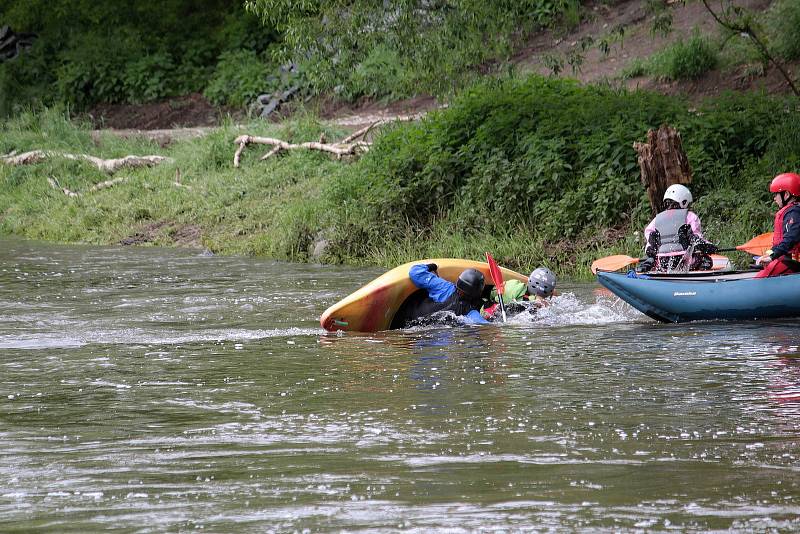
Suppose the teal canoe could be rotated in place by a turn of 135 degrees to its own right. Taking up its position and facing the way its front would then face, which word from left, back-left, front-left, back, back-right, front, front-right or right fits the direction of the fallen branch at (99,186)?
left

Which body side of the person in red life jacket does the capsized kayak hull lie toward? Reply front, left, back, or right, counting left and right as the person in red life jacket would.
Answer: front

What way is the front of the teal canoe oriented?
to the viewer's left

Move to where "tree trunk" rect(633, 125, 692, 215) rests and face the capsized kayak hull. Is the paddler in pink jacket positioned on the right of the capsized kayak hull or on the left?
left

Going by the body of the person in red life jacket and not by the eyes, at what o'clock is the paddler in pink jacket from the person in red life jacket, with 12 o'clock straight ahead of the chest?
The paddler in pink jacket is roughly at 1 o'clock from the person in red life jacket.

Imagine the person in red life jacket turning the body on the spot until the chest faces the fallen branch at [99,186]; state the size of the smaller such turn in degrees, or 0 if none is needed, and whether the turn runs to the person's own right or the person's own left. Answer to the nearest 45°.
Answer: approximately 45° to the person's own right

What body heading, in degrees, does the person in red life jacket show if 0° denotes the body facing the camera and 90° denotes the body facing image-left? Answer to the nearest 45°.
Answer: approximately 90°

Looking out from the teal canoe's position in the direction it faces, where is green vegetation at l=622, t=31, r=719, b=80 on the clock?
The green vegetation is roughly at 3 o'clock from the teal canoe.

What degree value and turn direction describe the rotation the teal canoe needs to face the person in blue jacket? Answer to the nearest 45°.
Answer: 0° — it already faces them

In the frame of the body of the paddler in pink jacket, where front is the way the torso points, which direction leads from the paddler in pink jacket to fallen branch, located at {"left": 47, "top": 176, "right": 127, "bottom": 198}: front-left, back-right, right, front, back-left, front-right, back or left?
front-left

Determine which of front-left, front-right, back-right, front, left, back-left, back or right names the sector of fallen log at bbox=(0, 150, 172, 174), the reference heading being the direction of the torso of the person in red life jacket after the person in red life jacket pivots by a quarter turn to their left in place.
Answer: back-right

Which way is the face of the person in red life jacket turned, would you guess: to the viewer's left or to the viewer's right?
to the viewer's left

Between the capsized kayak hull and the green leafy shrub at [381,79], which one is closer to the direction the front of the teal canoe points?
the capsized kayak hull
